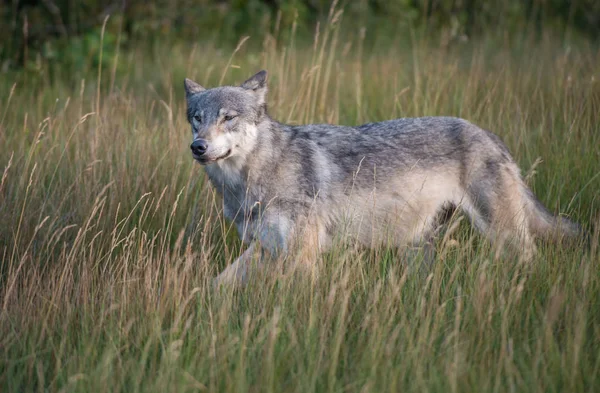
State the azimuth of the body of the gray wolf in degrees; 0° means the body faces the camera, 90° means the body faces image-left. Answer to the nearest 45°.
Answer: approximately 90°
